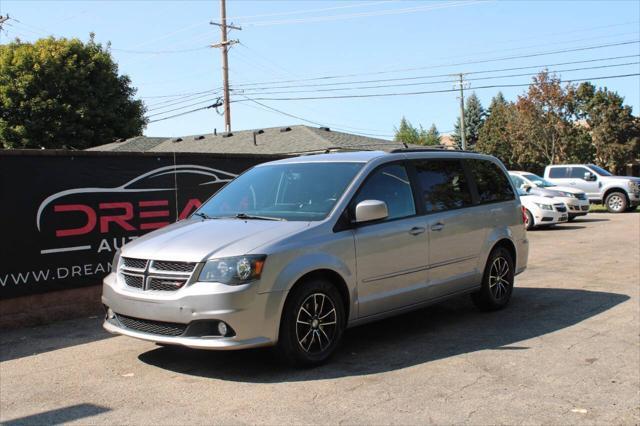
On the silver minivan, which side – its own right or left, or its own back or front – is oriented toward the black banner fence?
right

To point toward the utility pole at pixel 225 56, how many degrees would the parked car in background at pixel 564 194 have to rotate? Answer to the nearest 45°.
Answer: approximately 180°

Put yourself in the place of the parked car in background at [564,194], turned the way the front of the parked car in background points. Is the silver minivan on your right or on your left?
on your right

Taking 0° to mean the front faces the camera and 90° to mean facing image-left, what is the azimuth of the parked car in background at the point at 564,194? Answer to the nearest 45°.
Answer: approximately 315°

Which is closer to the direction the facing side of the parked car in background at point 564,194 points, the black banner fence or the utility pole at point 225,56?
the black banner fence

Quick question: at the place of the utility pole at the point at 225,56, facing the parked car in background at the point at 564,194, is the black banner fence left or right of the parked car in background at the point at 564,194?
right

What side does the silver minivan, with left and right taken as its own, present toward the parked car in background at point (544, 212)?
back

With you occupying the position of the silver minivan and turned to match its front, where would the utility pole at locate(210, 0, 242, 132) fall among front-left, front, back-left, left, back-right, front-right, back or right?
back-right

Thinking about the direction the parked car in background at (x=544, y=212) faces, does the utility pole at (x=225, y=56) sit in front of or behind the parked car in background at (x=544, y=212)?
behind
